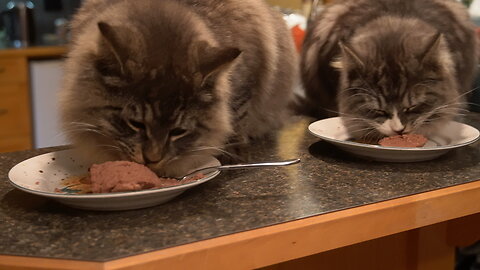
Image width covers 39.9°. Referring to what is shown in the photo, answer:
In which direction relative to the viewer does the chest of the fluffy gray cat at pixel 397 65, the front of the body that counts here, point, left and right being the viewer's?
facing the viewer

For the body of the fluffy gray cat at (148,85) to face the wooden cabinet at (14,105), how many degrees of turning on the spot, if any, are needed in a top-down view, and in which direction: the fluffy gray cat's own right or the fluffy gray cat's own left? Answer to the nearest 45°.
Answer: approximately 135° to the fluffy gray cat's own right

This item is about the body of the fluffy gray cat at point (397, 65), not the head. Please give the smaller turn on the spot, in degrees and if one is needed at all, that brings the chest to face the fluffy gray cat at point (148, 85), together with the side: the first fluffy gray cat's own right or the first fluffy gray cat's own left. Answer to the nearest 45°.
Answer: approximately 45° to the first fluffy gray cat's own right

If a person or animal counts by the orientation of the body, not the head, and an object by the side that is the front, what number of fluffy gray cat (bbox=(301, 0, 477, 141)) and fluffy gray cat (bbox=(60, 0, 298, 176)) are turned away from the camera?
0

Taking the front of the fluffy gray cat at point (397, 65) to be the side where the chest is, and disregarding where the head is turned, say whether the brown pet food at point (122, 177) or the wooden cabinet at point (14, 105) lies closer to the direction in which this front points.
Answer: the brown pet food

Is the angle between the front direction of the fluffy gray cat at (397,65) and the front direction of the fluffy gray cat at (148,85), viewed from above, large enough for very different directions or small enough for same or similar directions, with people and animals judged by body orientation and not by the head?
same or similar directions

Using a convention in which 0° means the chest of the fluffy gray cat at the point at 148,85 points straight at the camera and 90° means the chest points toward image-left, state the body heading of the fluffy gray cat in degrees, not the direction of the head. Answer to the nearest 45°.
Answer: approximately 45°
